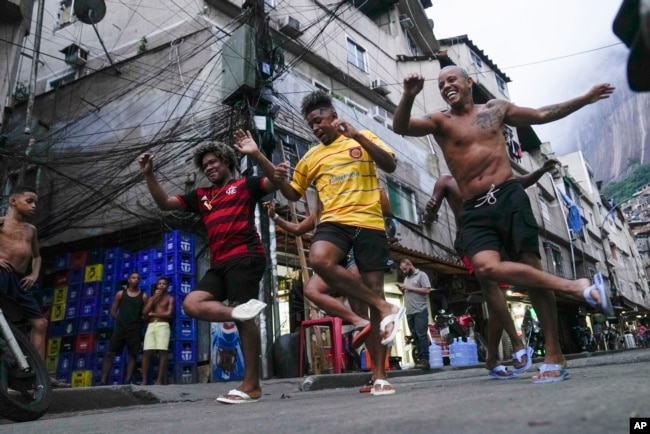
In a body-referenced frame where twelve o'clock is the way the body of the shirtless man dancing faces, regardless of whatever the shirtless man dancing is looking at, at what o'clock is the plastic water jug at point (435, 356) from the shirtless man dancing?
The plastic water jug is roughly at 4 o'clock from the shirtless man dancing.

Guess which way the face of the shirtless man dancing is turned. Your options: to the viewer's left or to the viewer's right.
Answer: to the viewer's left

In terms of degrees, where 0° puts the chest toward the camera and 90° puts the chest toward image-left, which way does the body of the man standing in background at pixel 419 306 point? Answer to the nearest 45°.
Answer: approximately 45°

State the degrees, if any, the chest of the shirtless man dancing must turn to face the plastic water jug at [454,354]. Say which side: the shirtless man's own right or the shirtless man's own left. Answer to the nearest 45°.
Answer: approximately 135° to the shirtless man's own right

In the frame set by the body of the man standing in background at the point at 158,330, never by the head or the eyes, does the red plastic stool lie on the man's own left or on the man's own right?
on the man's own left

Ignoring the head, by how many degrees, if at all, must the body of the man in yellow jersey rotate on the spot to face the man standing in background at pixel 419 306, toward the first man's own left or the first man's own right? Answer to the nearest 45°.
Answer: approximately 180°

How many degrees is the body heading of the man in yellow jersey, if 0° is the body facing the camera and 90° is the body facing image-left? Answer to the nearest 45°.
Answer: approximately 0°
